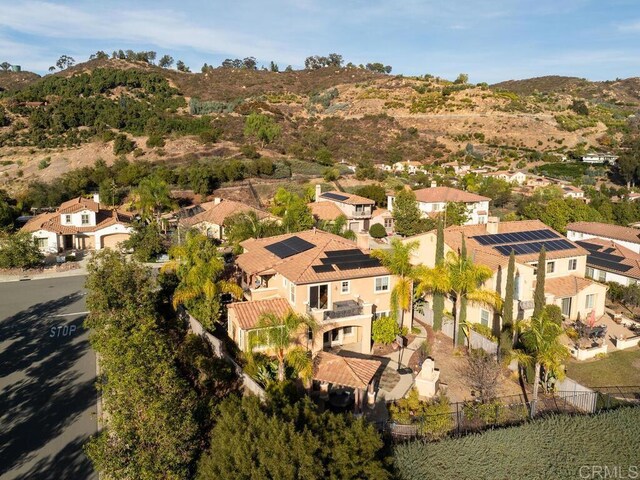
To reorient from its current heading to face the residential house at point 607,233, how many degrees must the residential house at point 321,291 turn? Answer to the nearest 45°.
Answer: approximately 45° to its right

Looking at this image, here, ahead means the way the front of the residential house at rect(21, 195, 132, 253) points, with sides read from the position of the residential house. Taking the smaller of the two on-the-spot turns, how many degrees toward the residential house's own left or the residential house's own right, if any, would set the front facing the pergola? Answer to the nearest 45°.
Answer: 0° — it already faces it

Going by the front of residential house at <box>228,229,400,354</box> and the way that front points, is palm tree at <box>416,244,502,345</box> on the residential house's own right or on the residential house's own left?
on the residential house's own right

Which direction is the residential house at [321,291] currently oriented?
away from the camera

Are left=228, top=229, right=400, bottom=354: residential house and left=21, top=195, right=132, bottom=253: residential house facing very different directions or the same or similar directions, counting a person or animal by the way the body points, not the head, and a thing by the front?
very different directions

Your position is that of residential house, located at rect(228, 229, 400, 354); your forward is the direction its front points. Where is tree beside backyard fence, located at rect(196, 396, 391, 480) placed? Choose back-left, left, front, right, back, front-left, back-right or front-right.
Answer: back

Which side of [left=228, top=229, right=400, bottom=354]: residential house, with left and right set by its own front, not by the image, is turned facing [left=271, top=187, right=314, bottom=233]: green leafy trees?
front

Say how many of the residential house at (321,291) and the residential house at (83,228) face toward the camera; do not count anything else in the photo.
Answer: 1

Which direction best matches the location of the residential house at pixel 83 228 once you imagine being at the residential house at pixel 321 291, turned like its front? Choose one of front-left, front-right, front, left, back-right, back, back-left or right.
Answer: front-left

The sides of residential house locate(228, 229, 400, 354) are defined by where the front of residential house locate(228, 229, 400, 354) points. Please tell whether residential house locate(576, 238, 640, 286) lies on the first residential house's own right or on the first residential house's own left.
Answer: on the first residential house's own right

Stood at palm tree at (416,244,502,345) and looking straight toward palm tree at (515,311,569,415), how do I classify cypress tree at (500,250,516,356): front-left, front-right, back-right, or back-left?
front-left

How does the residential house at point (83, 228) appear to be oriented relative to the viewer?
toward the camera

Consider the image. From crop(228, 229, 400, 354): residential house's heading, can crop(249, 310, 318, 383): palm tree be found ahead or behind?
behind

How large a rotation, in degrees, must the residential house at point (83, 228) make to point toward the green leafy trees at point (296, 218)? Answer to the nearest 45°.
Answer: approximately 45° to its left
